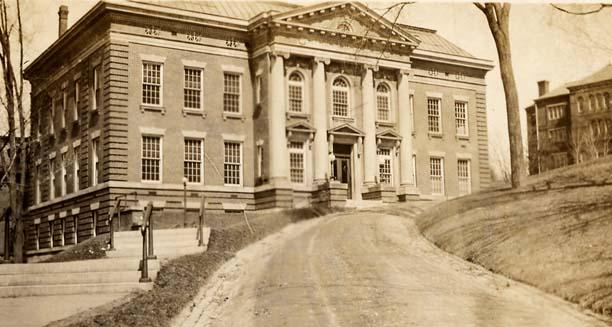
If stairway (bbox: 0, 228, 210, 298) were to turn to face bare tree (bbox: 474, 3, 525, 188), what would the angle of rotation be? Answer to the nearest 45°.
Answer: approximately 90° to its left

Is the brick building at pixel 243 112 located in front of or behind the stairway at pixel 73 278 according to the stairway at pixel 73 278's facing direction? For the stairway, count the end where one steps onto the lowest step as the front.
behind

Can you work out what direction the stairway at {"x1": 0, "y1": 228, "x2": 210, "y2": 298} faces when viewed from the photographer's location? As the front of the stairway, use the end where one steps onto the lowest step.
facing the viewer

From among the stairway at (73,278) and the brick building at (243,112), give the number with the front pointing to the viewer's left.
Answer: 0

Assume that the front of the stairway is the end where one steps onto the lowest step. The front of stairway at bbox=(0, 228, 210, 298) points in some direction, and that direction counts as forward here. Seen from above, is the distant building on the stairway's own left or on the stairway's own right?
on the stairway's own left

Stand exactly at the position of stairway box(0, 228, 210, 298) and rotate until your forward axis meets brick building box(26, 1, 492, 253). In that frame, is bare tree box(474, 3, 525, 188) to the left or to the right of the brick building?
right
